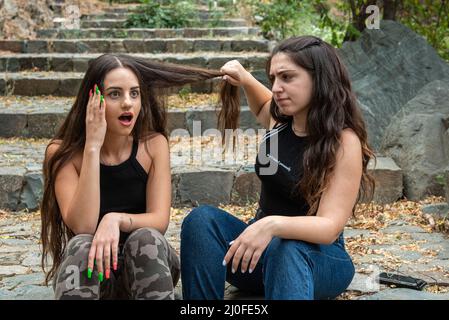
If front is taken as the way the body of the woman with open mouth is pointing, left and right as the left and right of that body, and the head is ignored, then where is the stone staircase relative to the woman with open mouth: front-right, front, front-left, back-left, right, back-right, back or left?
back

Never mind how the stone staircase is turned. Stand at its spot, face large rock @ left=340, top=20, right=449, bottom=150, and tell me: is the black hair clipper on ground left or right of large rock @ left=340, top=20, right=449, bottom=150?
right

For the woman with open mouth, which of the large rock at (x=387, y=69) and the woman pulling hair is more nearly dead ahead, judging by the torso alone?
the woman pulling hair

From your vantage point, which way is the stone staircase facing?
toward the camera

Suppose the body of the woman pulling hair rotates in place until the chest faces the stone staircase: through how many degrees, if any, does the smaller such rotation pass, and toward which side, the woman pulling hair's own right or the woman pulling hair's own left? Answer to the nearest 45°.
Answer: approximately 90° to the woman pulling hair's own right

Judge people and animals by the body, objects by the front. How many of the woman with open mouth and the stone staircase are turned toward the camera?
2

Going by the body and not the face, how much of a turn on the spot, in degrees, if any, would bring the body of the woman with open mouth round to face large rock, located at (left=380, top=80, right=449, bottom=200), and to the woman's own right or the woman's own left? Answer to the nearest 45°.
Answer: approximately 135° to the woman's own left

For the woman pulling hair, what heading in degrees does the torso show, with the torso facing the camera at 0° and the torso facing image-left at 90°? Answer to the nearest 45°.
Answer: approximately 45°

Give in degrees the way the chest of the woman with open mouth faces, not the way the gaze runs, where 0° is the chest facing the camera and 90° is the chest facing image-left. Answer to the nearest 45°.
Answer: approximately 0°

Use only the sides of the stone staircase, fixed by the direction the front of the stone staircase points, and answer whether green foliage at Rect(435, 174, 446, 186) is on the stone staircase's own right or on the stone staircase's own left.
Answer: on the stone staircase's own left
